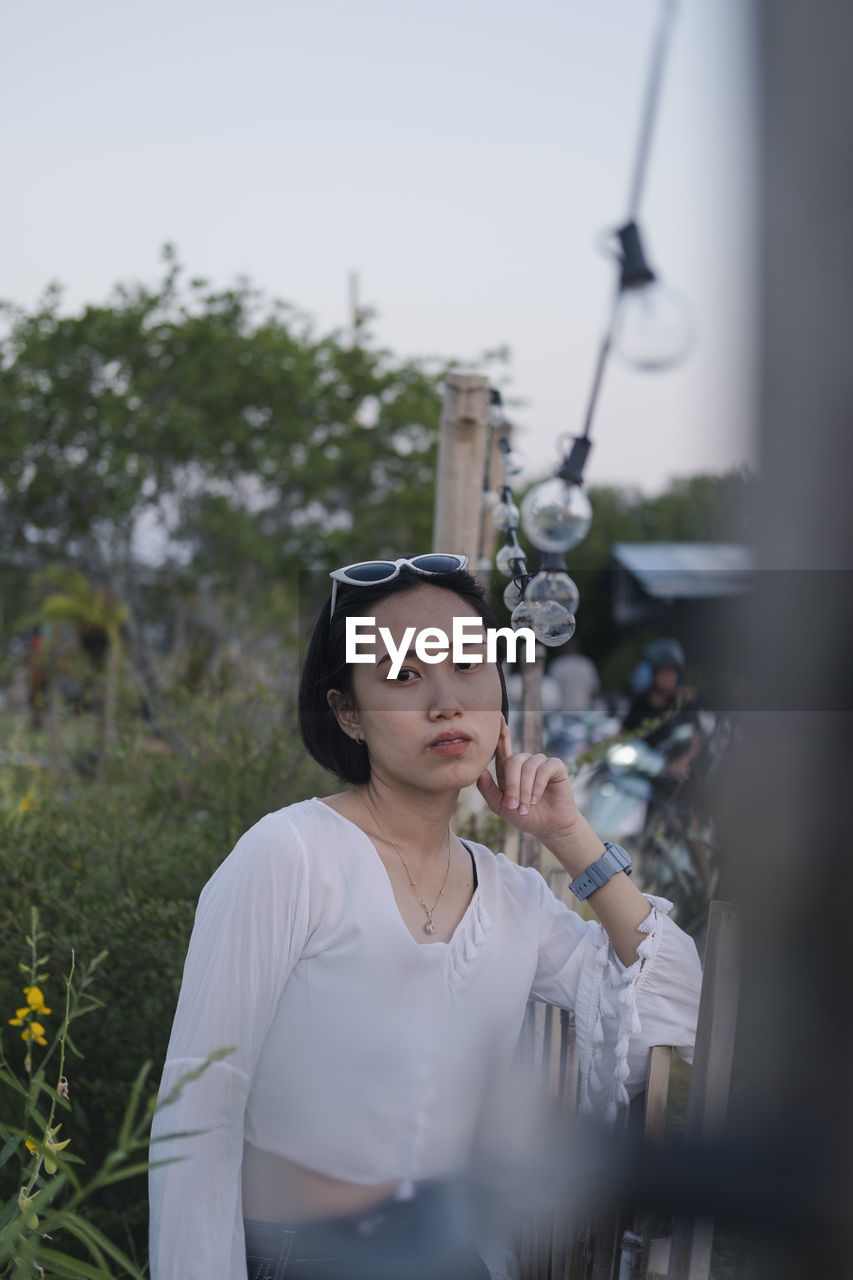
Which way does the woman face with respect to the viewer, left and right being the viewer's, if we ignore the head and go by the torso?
facing the viewer and to the right of the viewer

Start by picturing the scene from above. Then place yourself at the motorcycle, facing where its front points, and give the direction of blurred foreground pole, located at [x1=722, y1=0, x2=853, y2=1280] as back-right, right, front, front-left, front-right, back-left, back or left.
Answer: front-left

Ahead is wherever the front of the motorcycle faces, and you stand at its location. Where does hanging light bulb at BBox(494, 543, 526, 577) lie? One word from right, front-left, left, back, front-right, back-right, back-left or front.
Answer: front-left

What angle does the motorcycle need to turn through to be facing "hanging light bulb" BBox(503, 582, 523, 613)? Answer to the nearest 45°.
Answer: approximately 45° to its left

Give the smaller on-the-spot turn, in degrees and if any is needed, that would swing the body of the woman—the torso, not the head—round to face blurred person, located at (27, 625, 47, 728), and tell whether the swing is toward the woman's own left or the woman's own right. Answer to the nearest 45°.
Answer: approximately 135° to the woman's own left

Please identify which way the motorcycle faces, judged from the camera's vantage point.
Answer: facing the viewer and to the left of the viewer

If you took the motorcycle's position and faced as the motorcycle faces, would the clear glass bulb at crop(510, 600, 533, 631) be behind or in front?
in front

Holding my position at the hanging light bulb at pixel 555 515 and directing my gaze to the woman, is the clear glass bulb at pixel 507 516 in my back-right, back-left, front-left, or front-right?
back-right

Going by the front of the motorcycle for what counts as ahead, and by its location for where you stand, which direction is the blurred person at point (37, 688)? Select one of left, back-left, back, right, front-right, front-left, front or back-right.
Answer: right

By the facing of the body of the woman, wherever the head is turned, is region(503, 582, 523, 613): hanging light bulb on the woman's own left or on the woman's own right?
on the woman's own left

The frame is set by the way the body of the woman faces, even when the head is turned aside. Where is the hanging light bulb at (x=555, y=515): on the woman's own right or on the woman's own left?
on the woman's own left
